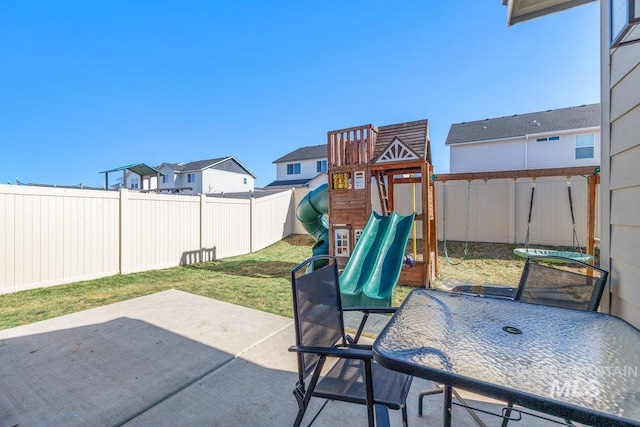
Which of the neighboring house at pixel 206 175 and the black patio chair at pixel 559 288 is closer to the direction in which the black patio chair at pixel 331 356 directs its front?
the black patio chair

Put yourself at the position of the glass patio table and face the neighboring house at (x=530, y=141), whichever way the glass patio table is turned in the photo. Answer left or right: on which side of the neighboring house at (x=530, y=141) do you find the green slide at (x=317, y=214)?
left

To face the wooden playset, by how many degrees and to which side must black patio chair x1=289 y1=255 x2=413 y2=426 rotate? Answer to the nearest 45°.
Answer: approximately 135° to its left

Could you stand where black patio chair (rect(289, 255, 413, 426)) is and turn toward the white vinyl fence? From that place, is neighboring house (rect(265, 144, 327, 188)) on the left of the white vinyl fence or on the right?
right

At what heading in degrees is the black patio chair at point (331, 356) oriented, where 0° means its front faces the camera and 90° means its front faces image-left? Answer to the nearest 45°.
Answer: approximately 315°

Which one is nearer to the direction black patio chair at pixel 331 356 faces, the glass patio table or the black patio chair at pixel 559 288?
the glass patio table

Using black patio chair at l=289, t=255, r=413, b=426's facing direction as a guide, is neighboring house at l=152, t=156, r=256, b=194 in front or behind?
behind

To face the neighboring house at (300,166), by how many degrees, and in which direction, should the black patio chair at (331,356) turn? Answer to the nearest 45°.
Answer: approximately 135° to its left

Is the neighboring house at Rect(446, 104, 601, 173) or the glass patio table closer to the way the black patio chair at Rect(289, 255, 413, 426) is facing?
the glass patio table

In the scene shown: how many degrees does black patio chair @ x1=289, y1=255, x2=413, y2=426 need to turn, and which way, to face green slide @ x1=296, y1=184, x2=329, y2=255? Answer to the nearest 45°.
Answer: approximately 135° to its left

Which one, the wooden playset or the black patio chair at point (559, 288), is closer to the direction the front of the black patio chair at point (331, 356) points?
the black patio chair

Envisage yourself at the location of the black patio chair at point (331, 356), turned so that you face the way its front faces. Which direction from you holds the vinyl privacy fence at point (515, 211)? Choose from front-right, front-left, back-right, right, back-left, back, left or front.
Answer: left
